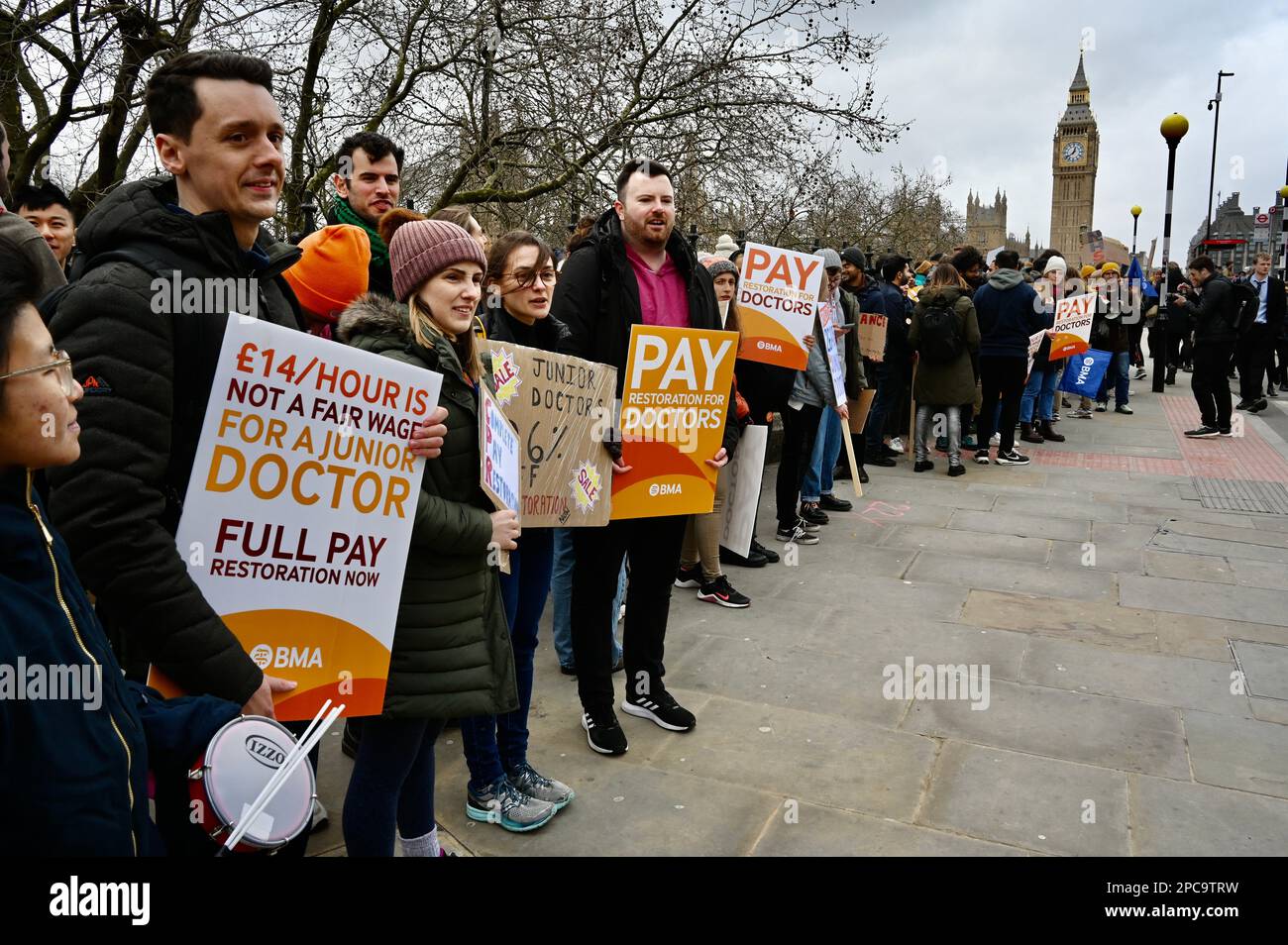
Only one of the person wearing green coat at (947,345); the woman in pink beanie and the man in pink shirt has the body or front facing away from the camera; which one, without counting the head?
the person wearing green coat

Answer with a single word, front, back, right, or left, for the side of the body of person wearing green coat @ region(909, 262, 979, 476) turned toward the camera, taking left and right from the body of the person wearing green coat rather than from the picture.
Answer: back

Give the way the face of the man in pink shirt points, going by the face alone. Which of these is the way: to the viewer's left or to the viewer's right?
to the viewer's right

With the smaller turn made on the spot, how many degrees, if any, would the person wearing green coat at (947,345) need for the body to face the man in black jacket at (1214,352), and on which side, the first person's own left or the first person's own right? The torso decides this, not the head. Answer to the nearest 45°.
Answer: approximately 45° to the first person's own right

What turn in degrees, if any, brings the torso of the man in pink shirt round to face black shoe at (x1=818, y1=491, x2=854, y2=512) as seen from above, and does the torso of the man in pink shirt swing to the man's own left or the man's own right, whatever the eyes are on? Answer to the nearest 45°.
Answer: approximately 135° to the man's own left

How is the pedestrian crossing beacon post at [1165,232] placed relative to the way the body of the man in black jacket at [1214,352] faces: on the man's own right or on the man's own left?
on the man's own right

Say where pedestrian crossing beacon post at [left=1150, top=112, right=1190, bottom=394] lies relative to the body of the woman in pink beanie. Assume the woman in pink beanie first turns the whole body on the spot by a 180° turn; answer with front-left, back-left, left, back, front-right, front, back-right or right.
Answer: back-right

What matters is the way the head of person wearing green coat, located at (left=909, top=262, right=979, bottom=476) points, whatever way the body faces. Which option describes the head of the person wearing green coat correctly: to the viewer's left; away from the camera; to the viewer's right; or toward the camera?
away from the camera

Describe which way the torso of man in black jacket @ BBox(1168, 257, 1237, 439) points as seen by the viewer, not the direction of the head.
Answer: to the viewer's left
